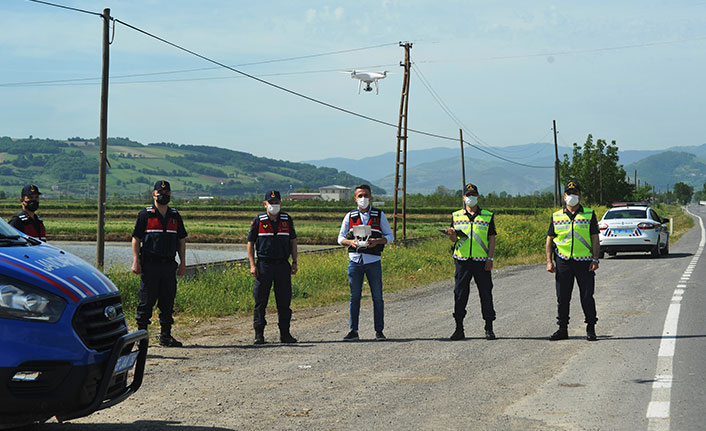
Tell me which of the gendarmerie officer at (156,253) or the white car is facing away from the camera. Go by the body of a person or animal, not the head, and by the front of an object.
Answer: the white car

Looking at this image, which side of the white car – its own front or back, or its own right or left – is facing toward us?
back

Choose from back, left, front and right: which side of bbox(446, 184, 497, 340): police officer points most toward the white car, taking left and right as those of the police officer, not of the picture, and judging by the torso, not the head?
back

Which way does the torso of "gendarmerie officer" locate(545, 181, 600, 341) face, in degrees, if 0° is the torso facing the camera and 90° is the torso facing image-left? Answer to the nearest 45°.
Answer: approximately 0°

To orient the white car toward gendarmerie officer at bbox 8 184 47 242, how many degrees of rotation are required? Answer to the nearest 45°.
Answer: approximately 180°

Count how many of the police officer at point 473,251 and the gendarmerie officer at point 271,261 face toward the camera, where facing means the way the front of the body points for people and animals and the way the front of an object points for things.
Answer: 2

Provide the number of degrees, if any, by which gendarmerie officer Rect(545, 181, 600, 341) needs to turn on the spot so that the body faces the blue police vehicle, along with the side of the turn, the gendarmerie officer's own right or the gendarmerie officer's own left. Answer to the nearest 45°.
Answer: approximately 45° to the gendarmerie officer's own right

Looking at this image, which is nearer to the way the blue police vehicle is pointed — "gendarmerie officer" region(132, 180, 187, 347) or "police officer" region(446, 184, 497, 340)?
the police officer

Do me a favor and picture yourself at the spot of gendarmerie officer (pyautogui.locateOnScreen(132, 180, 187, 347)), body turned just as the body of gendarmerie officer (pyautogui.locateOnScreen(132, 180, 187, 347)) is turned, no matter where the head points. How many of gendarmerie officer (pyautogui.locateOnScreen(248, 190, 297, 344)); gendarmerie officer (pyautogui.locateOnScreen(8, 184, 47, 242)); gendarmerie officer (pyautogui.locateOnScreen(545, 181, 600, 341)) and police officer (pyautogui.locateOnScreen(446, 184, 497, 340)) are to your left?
3

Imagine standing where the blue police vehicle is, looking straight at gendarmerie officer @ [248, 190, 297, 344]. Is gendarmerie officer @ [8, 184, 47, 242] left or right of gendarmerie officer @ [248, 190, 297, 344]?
left
